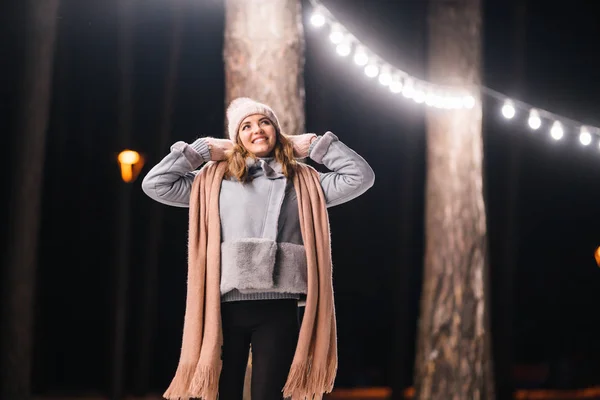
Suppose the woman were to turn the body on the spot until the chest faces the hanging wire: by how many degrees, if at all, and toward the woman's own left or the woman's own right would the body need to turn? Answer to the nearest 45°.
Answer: approximately 135° to the woman's own left

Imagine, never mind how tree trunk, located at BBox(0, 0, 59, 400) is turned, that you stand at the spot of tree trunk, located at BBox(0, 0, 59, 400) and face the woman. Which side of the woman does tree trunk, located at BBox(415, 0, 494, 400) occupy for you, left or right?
left

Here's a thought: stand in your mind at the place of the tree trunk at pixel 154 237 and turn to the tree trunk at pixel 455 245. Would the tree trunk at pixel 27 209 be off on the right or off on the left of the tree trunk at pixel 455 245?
right

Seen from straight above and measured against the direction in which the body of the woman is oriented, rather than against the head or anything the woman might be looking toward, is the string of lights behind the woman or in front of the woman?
behind

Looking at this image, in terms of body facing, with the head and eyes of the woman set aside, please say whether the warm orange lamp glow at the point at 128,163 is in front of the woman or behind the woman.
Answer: behind

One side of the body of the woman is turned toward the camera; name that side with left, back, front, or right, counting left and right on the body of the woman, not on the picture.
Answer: front

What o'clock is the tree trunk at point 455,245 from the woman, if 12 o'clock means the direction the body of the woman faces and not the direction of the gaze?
The tree trunk is roughly at 7 o'clock from the woman.

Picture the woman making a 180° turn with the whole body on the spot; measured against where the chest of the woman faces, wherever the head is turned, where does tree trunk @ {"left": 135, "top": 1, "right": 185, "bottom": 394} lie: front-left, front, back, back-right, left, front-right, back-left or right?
front
